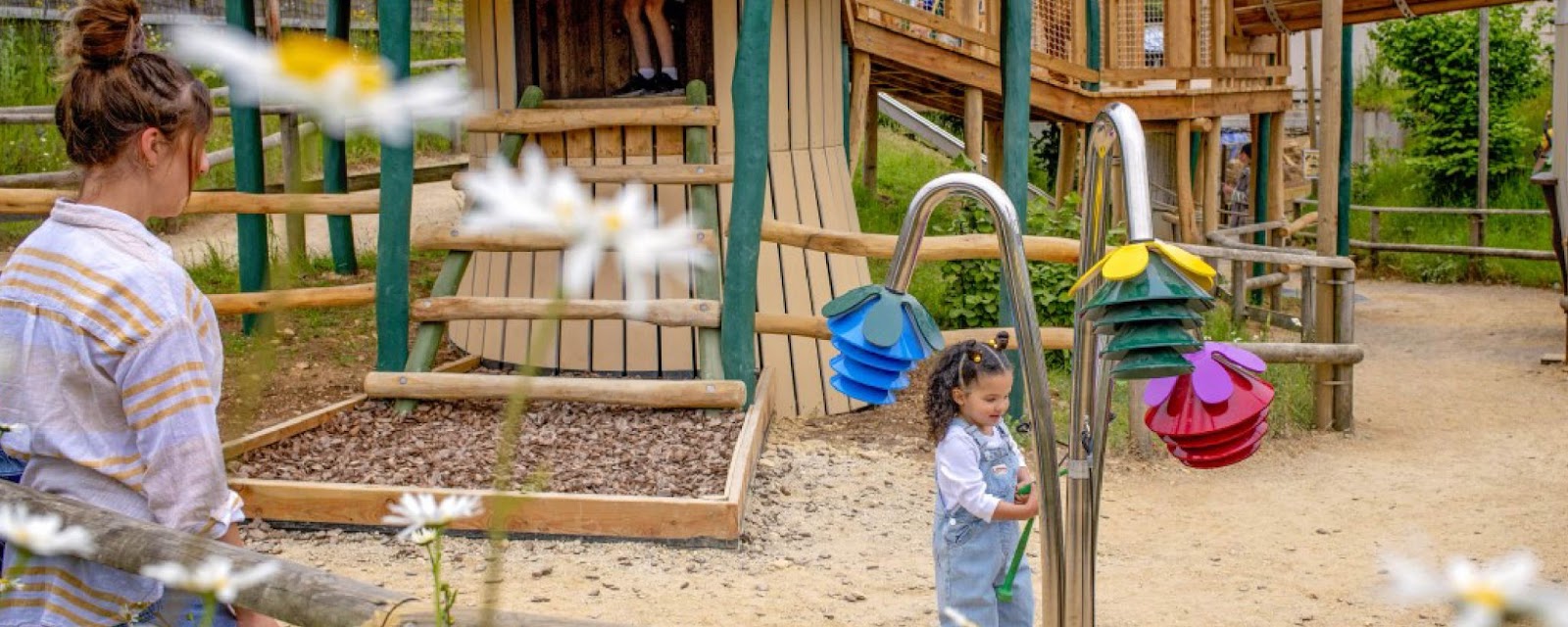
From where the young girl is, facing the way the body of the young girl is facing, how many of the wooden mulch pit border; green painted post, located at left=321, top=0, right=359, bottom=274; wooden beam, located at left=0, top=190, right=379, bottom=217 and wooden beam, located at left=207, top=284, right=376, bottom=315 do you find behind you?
4

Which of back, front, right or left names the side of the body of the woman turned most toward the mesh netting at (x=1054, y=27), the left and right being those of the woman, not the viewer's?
front

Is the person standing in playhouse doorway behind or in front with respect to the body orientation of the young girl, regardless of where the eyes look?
behind

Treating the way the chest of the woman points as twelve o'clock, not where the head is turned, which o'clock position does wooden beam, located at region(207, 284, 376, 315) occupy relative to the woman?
The wooden beam is roughly at 11 o'clock from the woman.

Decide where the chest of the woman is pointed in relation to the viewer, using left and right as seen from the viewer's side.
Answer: facing away from the viewer and to the right of the viewer

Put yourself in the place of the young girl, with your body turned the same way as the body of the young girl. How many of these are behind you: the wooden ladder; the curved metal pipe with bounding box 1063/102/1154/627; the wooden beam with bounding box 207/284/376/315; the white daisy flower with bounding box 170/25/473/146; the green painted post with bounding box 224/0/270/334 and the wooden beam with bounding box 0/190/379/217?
4

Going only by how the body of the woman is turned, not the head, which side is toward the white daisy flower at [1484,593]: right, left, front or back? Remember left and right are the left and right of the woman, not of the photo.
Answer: right

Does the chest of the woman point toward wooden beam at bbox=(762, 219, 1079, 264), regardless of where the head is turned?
yes

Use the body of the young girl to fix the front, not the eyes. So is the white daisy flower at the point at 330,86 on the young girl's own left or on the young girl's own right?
on the young girl's own right

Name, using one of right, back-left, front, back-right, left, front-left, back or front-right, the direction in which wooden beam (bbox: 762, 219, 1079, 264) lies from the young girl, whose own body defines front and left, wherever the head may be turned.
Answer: back-left

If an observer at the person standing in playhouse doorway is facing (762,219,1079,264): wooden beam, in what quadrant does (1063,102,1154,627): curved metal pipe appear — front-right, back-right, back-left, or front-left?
front-right

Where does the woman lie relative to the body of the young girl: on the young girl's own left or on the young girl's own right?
on the young girl's own right

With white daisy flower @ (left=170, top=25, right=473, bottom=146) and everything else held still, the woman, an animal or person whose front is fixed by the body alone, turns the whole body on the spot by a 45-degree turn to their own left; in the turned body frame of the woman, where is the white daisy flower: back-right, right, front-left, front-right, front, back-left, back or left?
back

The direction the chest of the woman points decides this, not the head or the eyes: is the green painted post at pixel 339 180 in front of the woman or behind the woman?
in front

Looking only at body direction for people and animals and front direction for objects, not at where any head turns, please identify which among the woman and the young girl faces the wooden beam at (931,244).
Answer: the woman

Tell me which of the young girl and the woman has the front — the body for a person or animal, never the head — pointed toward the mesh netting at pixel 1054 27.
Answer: the woman

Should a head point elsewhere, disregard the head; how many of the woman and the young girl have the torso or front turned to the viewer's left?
0

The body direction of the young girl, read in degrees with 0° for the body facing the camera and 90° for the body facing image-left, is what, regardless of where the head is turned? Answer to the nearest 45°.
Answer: approximately 315°

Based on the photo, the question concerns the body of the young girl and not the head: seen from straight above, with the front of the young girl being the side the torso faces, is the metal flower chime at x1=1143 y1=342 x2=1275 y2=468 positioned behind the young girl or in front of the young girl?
in front

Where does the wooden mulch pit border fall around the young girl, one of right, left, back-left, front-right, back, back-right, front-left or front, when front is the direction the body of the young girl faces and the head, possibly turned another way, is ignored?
back
